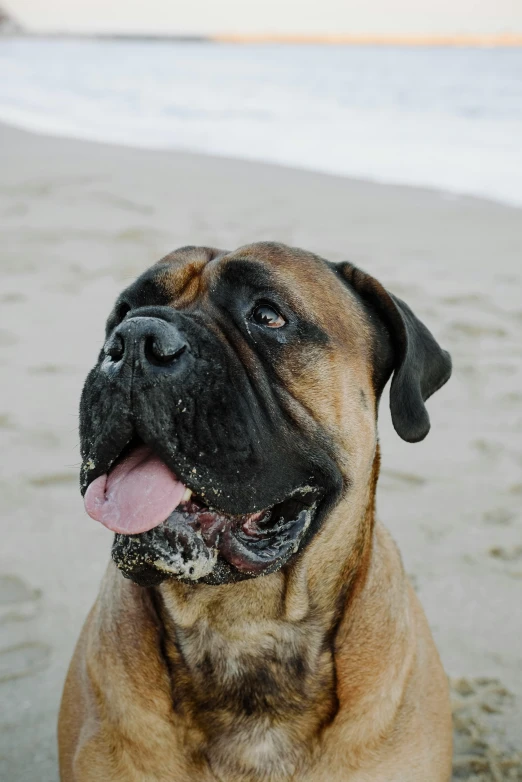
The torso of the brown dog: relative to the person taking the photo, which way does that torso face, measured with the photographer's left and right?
facing the viewer
